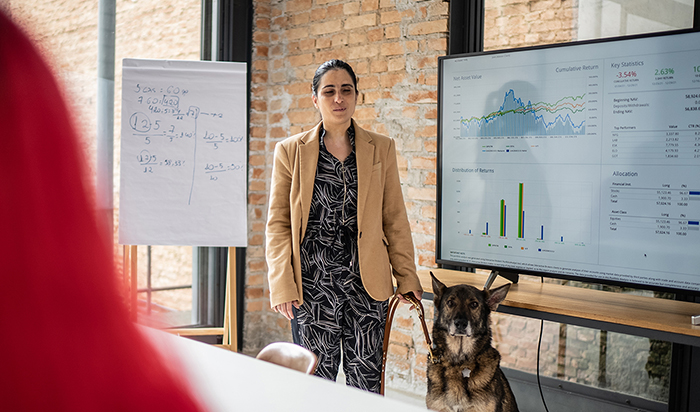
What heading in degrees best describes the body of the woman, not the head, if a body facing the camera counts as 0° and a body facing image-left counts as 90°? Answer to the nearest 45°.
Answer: approximately 0°

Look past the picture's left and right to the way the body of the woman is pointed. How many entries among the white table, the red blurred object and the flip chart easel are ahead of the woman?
2

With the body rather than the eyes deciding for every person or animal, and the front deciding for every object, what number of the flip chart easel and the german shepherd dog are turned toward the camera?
2

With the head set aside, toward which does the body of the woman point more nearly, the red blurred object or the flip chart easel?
the red blurred object

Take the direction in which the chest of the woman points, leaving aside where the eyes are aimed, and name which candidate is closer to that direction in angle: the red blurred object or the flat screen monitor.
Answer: the red blurred object

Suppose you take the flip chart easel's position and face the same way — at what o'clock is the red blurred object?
The red blurred object is roughly at 12 o'clock from the flip chart easel.

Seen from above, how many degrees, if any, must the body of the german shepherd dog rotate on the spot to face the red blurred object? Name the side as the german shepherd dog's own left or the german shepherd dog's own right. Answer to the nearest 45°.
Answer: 0° — it already faces it
